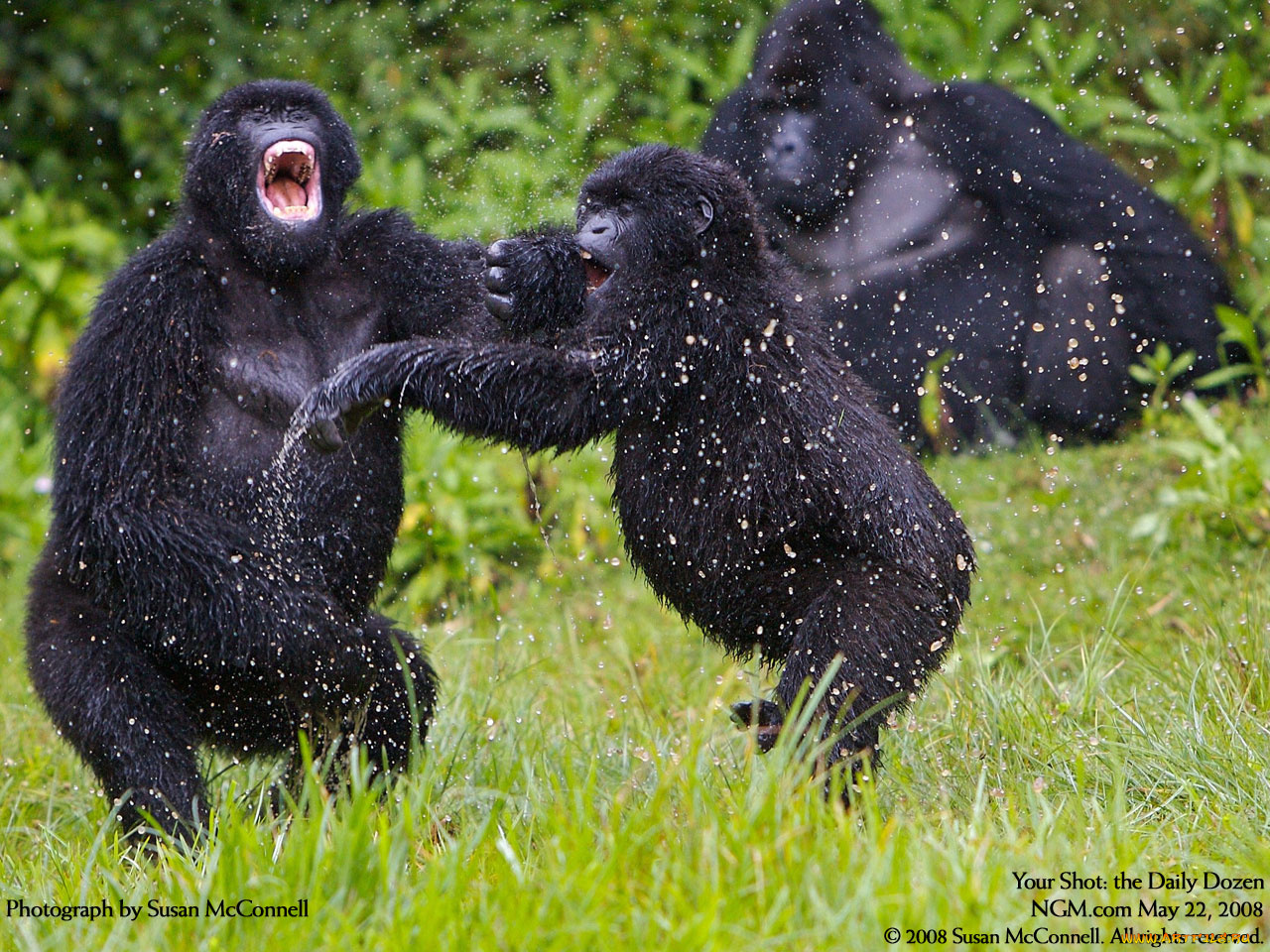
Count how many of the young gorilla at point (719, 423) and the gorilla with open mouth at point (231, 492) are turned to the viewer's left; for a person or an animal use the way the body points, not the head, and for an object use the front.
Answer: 1

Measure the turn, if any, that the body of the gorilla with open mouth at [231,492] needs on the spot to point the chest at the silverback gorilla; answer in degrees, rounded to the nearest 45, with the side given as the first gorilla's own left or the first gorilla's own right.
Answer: approximately 90° to the first gorilla's own left

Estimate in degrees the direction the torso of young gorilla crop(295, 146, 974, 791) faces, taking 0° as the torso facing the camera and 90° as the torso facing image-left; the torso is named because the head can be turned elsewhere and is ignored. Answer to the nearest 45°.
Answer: approximately 90°

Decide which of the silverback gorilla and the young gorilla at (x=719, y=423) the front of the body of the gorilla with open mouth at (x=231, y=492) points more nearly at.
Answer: the young gorilla

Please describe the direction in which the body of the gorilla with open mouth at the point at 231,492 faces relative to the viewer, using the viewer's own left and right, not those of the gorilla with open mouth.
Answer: facing the viewer and to the right of the viewer

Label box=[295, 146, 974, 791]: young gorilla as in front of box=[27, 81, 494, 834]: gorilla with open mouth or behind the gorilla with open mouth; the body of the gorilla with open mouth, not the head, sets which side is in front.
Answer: in front

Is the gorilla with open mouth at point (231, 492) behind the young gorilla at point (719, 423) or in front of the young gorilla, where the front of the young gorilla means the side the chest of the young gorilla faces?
in front

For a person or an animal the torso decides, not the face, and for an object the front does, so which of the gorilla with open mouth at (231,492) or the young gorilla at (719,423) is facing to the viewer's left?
the young gorilla

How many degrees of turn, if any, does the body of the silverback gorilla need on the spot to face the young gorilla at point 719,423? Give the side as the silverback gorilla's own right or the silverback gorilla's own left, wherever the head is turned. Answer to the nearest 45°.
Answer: approximately 45° to the silverback gorilla's own left

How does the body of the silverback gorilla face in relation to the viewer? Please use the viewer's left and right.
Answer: facing the viewer and to the left of the viewer
